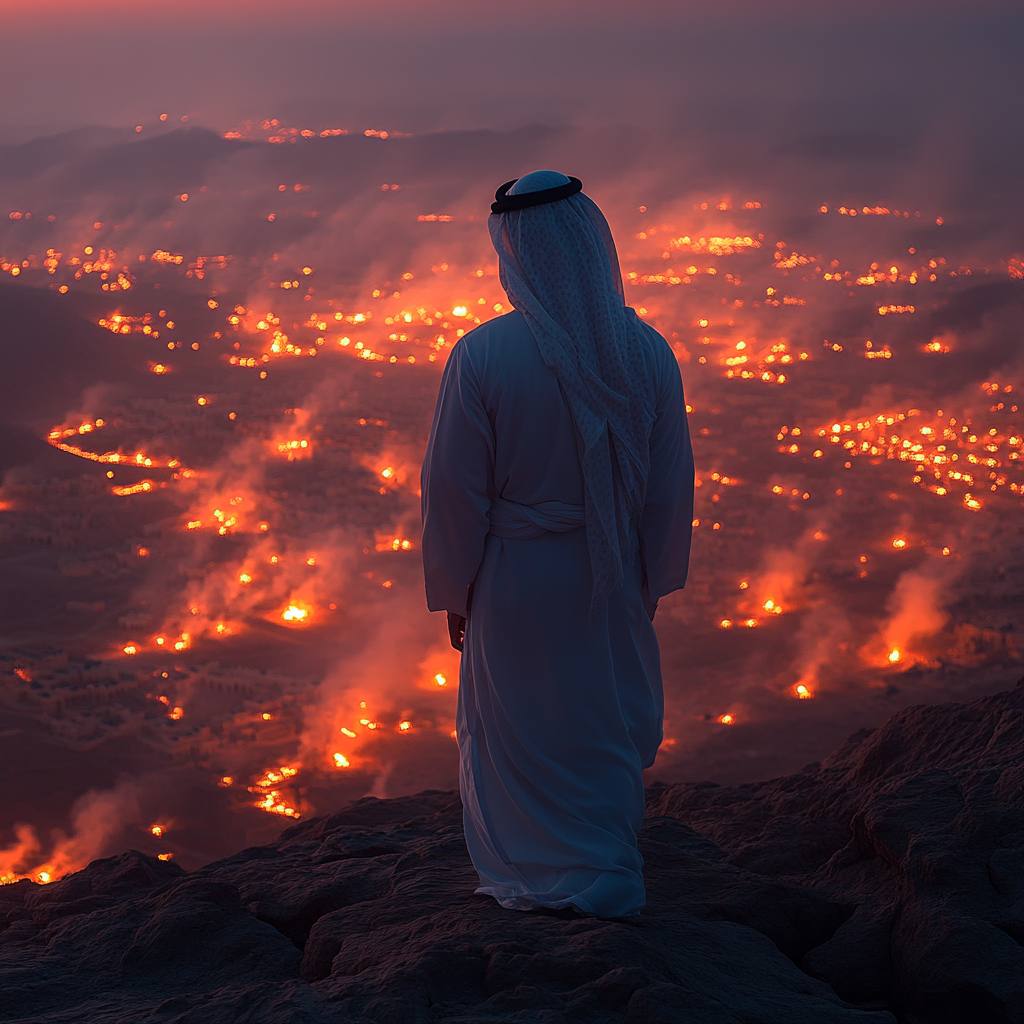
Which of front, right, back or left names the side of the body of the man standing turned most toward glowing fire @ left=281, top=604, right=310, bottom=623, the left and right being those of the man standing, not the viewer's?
front

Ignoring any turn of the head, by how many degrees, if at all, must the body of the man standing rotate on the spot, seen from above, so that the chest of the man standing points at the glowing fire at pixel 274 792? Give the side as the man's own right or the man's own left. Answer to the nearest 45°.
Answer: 0° — they already face it

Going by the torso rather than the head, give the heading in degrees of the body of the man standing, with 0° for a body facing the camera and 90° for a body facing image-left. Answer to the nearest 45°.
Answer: approximately 180°
